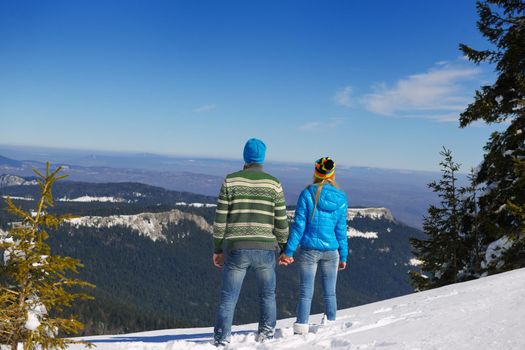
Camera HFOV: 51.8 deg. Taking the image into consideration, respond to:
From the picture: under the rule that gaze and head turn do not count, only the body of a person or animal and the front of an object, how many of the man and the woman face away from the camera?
2

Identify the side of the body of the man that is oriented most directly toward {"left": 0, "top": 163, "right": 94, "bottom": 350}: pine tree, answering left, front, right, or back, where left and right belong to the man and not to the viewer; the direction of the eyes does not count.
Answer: left

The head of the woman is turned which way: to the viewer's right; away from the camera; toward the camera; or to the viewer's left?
away from the camera

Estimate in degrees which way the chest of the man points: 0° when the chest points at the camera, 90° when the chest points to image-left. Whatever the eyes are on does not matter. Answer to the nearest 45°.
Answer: approximately 180°

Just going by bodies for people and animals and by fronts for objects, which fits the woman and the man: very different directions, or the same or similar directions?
same or similar directions

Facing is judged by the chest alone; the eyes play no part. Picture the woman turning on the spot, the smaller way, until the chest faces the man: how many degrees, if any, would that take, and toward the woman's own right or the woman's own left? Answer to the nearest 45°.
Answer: approximately 135° to the woman's own left

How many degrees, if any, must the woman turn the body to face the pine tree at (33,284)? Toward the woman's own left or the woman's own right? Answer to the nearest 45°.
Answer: approximately 135° to the woman's own left

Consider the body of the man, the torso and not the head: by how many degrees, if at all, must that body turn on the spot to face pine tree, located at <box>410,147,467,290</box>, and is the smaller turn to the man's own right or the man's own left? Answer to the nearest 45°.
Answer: approximately 45° to the man's own right

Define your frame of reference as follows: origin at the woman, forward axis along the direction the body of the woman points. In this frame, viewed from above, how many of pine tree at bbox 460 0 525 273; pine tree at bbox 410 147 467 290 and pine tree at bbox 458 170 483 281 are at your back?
0

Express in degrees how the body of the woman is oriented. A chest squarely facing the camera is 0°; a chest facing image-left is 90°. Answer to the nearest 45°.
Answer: approximately 180°

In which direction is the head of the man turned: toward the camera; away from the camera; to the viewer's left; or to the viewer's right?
away from the camera

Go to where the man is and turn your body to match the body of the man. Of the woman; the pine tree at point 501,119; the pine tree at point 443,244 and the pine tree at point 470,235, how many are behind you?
0

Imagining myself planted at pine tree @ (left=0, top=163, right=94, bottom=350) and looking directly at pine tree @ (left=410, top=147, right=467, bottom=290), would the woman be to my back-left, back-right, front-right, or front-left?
front-right
